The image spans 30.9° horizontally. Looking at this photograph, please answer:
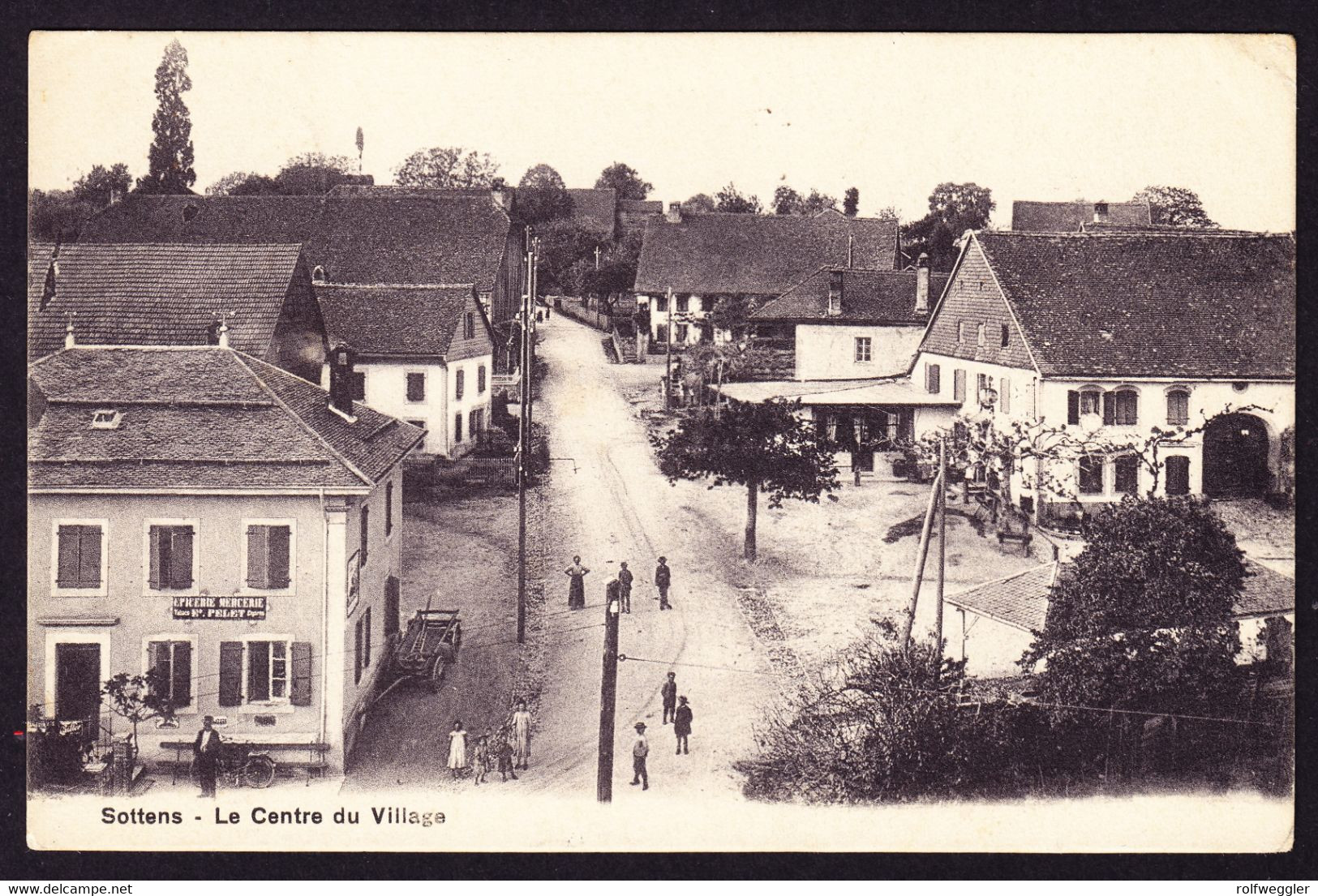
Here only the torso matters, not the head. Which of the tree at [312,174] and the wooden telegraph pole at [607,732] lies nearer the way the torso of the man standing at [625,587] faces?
the wooden telegraph pole

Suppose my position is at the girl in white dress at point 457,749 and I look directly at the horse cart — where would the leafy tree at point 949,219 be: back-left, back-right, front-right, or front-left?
front-right

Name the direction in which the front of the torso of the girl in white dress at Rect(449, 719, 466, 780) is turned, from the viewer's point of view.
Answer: toward the camera

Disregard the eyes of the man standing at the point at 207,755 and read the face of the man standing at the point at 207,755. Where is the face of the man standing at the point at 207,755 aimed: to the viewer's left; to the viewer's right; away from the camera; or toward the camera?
toward the camera

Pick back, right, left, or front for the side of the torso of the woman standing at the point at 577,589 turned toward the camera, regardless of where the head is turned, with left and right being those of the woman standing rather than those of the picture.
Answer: front

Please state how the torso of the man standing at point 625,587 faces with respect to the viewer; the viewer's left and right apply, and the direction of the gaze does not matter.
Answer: facing the viewer

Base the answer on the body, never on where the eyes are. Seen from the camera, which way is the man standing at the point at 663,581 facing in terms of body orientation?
toward the camera

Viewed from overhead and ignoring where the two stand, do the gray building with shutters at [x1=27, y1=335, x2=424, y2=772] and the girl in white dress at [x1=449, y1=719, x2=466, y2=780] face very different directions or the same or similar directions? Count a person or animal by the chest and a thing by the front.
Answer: same or similar directions

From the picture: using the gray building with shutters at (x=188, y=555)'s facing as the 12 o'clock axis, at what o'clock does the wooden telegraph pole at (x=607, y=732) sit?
The wooden telegraph pole is roughly at 10 o'clock from the gray building with shutters.

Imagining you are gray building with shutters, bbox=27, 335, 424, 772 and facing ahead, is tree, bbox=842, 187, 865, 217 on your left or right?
on your left
